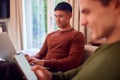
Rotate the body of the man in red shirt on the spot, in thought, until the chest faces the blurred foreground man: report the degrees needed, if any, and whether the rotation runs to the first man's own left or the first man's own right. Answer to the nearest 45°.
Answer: approximately 45° to the first man's own left

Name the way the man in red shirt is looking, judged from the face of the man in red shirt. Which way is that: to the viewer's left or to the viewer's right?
to the viewer's left

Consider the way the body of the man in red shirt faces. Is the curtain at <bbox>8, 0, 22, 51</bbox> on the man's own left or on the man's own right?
on the man's own right

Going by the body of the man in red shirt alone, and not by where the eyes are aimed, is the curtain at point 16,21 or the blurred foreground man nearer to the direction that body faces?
the blurred foreground man

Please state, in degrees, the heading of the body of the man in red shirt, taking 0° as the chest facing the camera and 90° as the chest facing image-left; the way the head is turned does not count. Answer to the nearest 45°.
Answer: approximately 45°

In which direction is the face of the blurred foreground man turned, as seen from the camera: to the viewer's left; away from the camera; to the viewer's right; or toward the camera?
to the viewer's left

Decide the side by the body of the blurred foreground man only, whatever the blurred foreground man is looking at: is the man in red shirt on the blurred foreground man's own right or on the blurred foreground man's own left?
on the blurred foreground man's own right

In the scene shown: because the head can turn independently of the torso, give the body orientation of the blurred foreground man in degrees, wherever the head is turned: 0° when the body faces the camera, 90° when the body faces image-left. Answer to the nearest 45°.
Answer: approximately 90°
